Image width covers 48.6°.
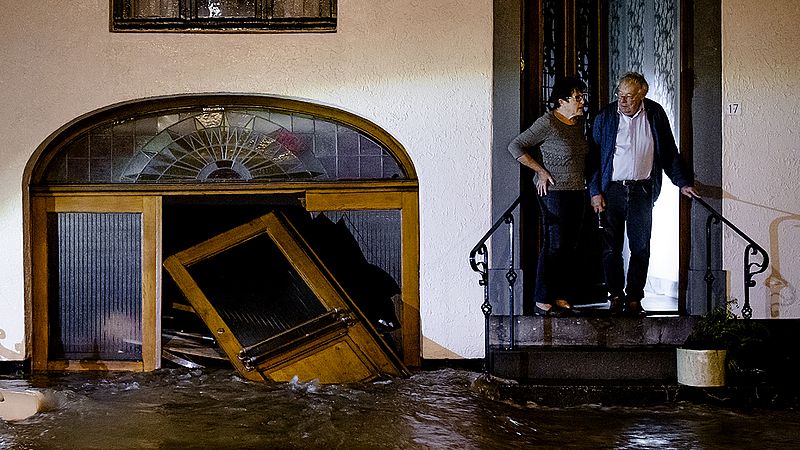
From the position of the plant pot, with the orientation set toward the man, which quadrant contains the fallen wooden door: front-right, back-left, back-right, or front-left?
front-left

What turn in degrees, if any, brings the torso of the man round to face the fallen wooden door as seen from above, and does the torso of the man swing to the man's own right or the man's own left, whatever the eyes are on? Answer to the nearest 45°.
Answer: approximately 90° to the man's own right

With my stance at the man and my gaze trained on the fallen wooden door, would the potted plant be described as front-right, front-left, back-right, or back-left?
back-left

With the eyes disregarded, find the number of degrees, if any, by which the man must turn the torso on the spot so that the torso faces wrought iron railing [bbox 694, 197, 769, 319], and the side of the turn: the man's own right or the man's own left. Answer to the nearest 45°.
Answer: approximately 90° to the man's own left

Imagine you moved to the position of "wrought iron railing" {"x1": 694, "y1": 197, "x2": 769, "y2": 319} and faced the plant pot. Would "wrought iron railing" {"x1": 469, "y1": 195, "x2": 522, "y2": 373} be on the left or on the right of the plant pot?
right

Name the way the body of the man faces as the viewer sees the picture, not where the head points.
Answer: toward the camera

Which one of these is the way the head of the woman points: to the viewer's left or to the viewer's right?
to the viewer's right

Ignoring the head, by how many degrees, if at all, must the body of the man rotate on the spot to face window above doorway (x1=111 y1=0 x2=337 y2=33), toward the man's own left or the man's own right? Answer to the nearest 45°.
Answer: approximately 90° to the man's own right

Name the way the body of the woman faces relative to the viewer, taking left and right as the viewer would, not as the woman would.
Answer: facing the viewer and to the right of the viewer

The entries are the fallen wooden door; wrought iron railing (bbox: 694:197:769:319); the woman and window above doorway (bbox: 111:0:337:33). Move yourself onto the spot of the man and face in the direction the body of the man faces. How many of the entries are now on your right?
3
